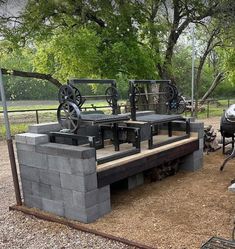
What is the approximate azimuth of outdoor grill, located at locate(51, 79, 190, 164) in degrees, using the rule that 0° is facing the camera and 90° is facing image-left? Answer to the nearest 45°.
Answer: approximately 315°

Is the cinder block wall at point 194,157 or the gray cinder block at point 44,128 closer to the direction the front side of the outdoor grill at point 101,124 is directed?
the cinder block wall

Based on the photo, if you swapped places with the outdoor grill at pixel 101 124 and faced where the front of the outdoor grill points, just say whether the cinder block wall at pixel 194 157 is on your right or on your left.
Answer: on your left

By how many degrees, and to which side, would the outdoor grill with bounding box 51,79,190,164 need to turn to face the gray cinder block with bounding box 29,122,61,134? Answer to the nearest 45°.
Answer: approximately 135° to its right
